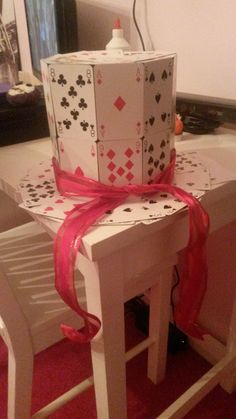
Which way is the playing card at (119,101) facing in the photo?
toward the camera

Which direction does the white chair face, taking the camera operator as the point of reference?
facing away from the viewer and to the right of the viewer

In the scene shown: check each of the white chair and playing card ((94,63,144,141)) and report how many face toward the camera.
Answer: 1
